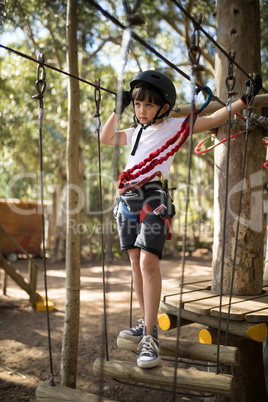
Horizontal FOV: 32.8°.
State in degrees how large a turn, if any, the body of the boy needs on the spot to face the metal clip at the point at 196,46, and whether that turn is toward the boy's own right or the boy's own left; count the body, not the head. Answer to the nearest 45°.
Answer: approximately 45° to the boy's own left

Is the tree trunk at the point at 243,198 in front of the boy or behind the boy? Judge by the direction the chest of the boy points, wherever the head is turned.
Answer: behind

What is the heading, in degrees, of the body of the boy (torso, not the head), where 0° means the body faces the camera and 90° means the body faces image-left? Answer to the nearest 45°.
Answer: approximately 45°

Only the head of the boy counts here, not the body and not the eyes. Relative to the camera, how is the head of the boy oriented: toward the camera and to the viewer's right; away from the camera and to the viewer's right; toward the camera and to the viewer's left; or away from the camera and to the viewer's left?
toward the camera and to the viewer's left

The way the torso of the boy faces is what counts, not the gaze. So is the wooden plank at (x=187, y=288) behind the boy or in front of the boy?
behind
